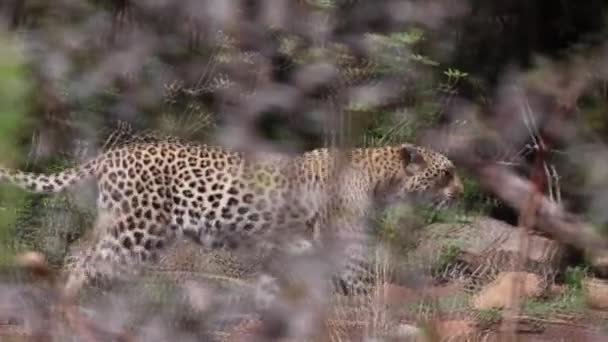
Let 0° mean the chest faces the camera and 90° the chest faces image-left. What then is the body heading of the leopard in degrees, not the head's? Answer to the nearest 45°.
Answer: approximately 270°

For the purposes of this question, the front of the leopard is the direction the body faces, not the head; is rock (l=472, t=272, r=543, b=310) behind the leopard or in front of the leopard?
in front

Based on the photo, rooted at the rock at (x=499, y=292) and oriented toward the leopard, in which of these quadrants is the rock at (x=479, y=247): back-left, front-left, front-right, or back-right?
front-right

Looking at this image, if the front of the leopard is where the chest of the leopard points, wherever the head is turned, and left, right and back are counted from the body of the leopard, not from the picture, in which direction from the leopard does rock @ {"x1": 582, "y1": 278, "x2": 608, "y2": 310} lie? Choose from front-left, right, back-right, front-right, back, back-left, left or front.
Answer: front

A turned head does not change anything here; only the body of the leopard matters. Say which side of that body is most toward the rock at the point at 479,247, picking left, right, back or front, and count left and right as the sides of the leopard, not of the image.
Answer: front

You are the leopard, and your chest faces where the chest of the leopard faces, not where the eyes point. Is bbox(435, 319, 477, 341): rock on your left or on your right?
on your right

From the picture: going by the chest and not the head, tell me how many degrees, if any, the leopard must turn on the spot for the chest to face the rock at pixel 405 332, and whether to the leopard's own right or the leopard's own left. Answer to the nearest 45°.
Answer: approximately 90° to the leopard's own right

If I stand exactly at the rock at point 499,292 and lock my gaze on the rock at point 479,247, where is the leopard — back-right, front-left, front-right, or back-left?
front-left
